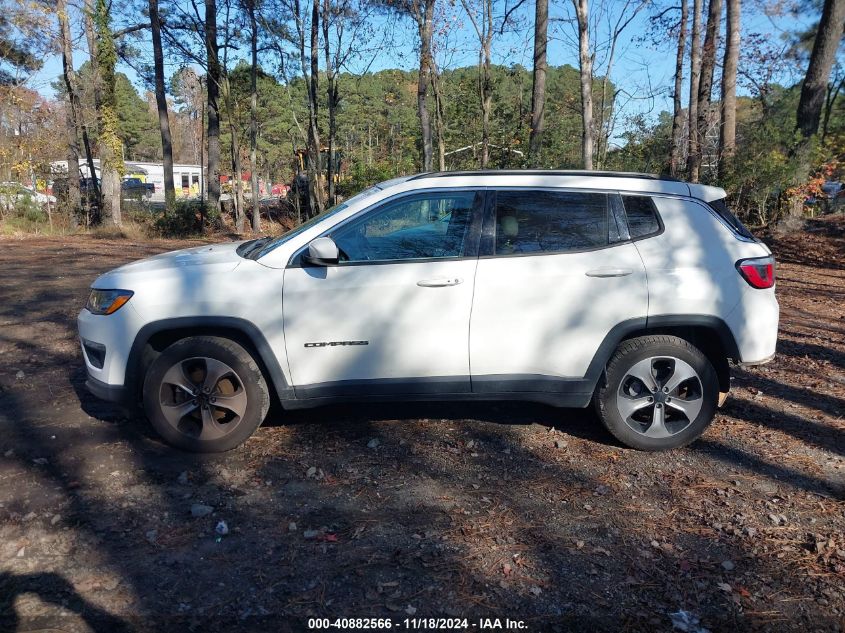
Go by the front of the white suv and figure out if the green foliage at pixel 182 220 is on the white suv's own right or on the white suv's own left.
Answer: on the white suv's own right

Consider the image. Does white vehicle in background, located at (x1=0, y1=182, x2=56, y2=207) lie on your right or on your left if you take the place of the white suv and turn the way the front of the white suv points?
on your right

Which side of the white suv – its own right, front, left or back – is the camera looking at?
left
